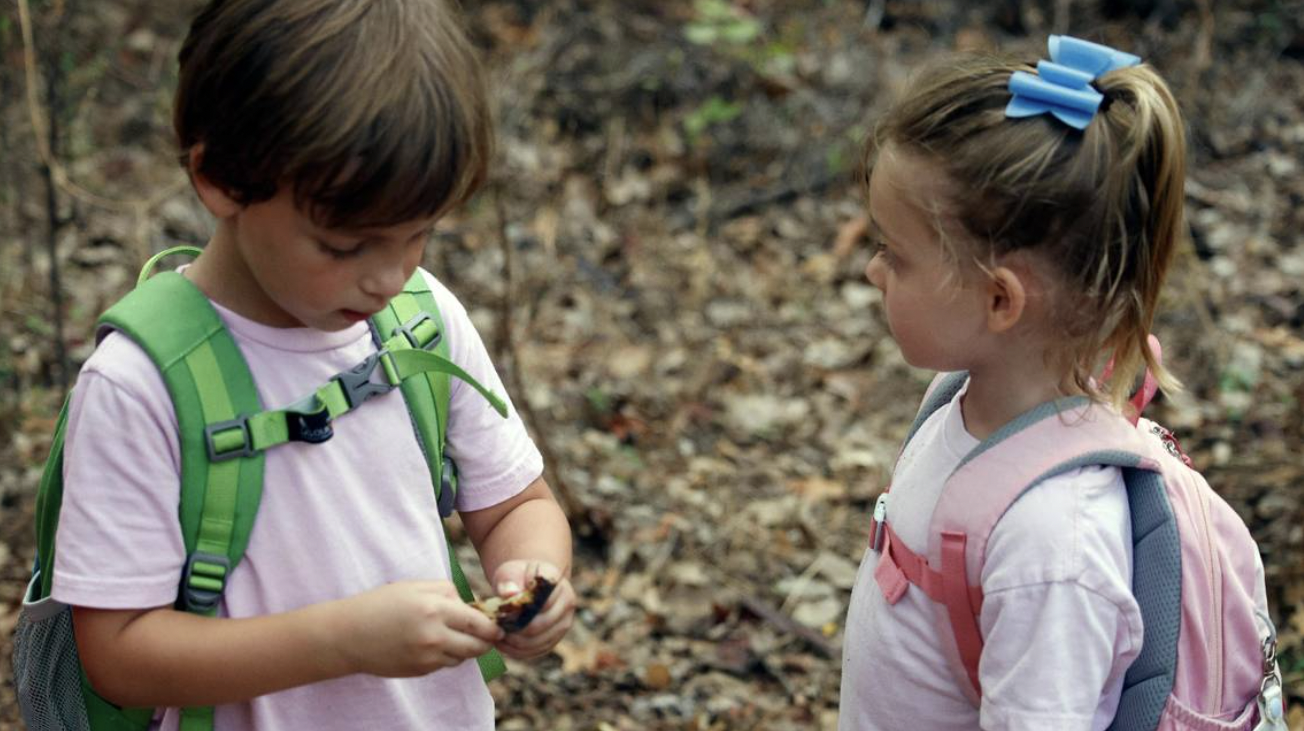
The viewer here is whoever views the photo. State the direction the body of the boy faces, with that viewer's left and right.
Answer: facing the viewer and to the right of the viewer

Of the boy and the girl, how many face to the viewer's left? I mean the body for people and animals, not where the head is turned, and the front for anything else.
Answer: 1

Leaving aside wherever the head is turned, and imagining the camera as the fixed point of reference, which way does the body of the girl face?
to the viewer's left

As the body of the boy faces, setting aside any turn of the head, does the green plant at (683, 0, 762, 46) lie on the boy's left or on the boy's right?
on the boy's left

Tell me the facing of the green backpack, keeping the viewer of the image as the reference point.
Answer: facing away from the viewer and to the left of the viewer

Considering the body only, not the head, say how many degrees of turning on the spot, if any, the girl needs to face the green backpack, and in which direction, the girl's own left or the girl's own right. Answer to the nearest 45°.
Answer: approximately 45° to the girl's own left

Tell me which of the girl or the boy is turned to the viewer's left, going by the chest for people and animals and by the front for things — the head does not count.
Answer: the girl

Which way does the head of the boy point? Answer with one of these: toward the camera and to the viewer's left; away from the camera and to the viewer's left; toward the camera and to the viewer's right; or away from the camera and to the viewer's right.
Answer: toward the camera and to the viewer's right

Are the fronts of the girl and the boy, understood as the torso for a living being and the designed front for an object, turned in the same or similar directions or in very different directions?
very different directions

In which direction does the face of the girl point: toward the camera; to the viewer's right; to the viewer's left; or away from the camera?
to the viewer's left

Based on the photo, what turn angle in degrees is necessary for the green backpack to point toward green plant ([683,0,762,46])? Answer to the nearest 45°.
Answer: approximately 90° to its right
